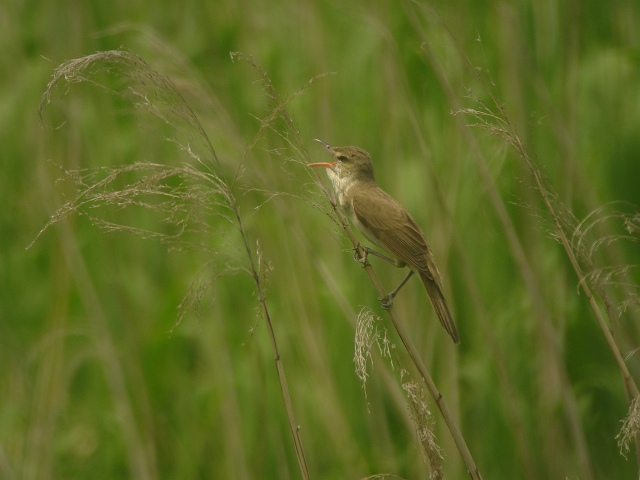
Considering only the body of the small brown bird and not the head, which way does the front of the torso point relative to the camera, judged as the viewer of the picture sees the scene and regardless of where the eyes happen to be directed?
to the viewer's left
